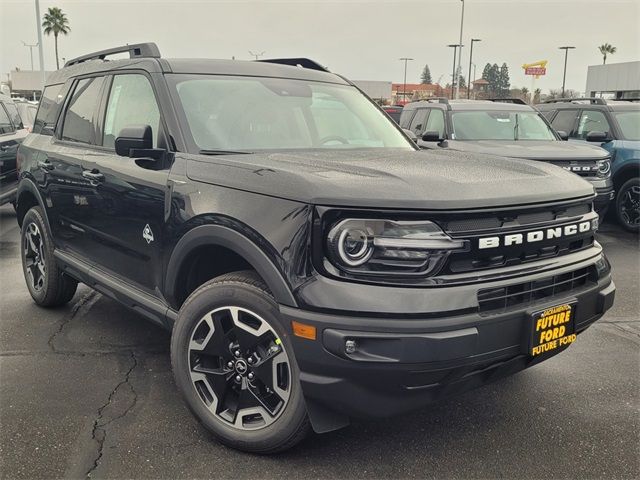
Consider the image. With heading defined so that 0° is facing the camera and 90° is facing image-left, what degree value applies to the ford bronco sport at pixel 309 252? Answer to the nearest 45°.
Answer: approximately 315°

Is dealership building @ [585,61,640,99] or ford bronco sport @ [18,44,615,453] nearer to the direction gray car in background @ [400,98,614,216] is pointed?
the ford bronco sport

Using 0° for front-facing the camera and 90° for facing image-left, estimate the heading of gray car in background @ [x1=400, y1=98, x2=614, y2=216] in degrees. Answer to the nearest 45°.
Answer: approximately 315°

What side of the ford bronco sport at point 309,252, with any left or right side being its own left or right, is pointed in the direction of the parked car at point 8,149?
back

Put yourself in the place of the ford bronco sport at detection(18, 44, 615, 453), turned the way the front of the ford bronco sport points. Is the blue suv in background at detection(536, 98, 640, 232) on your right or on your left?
on your left

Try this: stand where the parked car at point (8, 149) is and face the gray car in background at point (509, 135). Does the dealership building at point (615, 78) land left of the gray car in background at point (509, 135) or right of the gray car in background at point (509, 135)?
left
